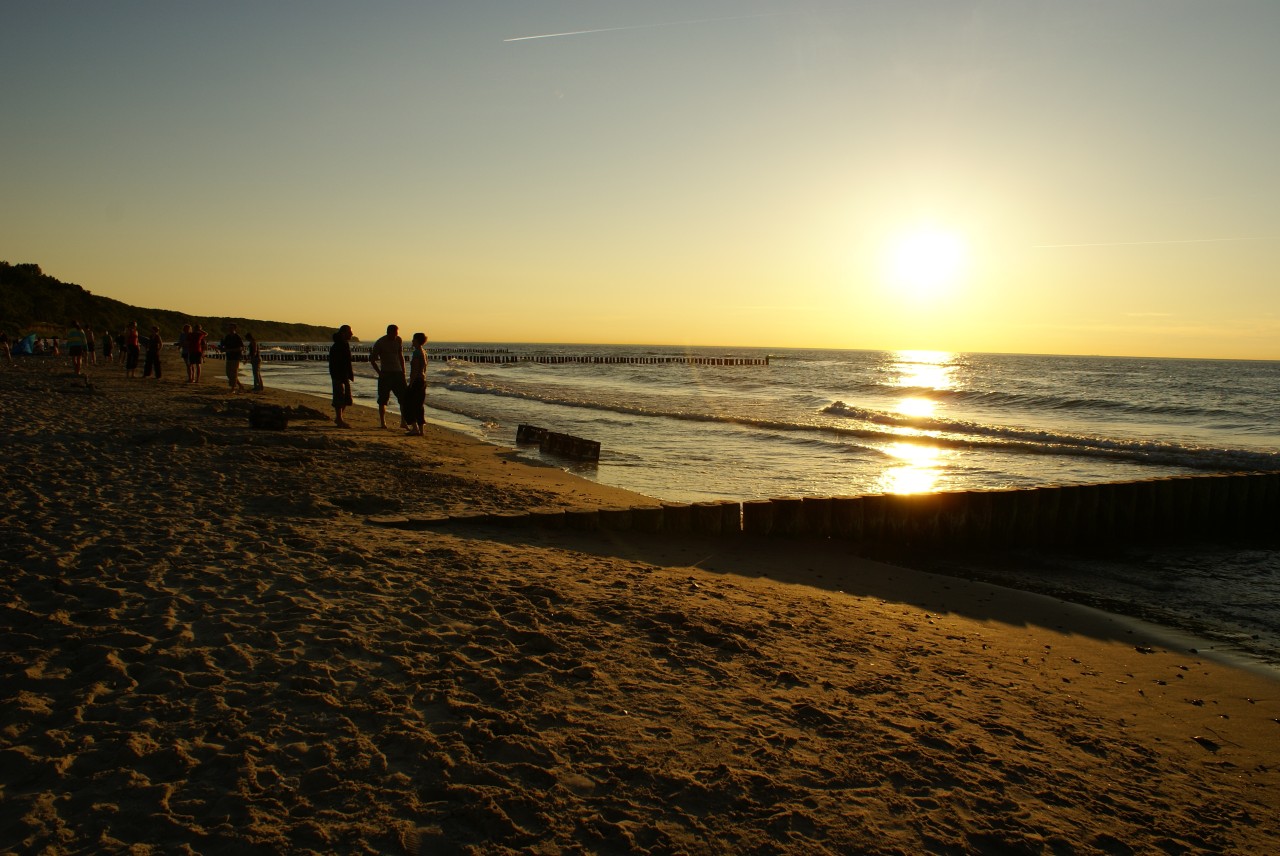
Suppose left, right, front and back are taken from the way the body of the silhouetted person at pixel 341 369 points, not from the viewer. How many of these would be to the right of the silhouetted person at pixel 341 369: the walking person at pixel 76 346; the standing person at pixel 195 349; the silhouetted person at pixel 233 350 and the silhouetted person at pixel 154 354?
0

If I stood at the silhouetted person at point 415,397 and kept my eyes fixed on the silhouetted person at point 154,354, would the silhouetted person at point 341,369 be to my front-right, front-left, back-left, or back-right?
front-left

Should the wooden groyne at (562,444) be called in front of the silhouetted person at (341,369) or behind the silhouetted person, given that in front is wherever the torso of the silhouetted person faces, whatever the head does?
in front

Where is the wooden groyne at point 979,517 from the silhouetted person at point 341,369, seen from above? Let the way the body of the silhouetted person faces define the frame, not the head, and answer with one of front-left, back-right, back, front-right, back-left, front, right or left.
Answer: front-right

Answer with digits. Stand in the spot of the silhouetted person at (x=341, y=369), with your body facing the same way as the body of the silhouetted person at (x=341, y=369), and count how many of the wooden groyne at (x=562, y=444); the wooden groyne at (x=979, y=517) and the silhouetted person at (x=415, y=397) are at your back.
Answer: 0

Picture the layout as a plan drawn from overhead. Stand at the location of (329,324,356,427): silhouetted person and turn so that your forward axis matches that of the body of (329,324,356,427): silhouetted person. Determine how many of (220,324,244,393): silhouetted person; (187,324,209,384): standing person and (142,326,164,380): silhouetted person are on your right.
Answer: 0

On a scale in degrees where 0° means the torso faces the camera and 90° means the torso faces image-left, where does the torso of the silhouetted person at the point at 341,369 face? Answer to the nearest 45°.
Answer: approximately 270°

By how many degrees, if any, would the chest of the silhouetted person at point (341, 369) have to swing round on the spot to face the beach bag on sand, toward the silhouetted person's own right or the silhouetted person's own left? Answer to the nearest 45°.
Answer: approximately 135° to the silhouetted person's own right

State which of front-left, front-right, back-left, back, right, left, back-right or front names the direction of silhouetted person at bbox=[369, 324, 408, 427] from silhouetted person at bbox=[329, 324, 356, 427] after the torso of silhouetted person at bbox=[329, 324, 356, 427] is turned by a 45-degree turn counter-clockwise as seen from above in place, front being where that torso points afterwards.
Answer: right

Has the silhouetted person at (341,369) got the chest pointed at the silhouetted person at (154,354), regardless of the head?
no

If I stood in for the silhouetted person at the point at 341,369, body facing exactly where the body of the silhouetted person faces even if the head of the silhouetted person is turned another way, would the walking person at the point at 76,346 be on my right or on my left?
on my left

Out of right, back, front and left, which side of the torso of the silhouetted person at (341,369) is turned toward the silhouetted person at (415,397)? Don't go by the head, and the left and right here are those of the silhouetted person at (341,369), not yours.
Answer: front

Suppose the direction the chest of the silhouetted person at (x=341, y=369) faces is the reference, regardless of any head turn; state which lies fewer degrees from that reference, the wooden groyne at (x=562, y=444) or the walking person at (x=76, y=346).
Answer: the wooden groyne
